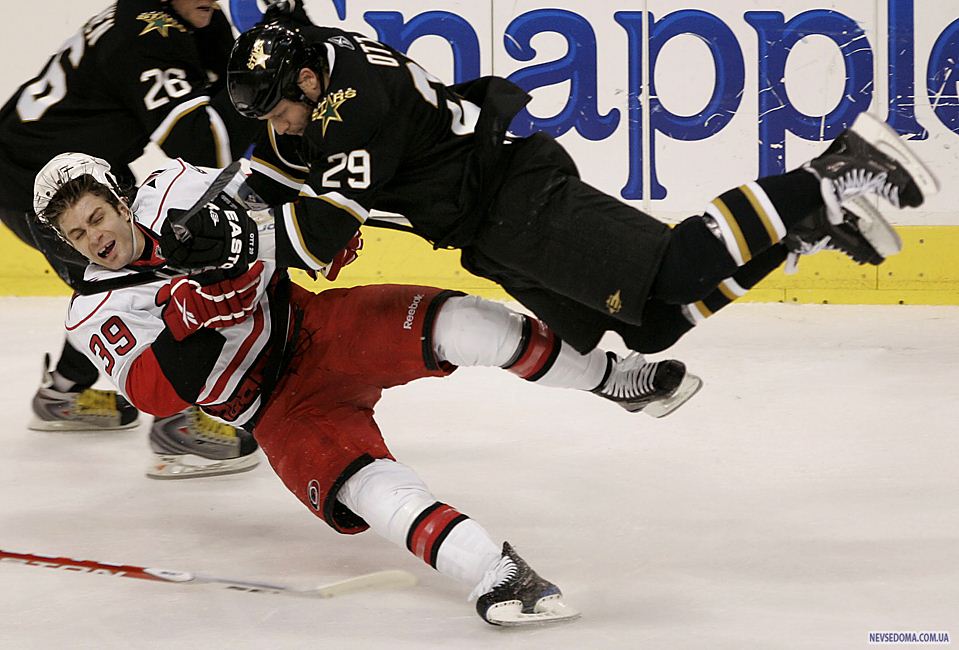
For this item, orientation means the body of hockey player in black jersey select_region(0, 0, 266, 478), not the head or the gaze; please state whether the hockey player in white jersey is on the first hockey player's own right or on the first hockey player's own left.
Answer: on the first hockey player's own right

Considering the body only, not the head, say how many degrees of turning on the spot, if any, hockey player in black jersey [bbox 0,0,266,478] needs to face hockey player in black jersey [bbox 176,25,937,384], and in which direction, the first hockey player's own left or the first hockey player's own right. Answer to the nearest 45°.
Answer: approximately 45° to the first hockey player's own right
